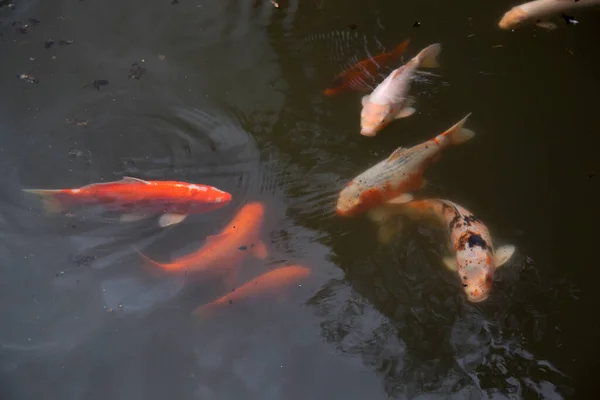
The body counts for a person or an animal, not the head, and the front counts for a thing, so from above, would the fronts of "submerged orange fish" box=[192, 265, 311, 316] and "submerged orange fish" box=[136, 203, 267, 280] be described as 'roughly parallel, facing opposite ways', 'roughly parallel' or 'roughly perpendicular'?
roughly parallel

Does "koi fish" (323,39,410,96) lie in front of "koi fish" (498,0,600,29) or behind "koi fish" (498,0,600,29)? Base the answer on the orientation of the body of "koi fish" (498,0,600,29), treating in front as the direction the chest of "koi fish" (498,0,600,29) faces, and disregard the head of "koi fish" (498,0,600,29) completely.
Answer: in front

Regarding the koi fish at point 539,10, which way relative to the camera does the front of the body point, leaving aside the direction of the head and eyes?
to the viewer's left

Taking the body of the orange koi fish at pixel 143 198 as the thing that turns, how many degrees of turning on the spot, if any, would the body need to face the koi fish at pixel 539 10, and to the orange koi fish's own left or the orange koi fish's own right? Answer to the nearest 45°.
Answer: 0° — it already faces it

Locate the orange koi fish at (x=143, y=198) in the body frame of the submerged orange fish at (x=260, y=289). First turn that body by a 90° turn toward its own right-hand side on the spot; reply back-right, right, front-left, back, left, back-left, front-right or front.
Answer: back

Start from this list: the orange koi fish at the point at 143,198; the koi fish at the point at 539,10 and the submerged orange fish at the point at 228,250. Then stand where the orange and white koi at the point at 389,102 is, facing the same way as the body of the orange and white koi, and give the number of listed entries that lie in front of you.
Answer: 2

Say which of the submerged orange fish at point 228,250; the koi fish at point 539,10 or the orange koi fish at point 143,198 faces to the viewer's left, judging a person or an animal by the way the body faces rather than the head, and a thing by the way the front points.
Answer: the koi fish

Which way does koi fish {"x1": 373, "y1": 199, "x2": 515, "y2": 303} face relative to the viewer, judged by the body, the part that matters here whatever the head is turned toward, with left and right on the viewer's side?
facing the viewer

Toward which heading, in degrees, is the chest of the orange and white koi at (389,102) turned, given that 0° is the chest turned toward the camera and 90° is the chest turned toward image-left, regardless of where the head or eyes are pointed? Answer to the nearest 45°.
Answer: approximately 45°

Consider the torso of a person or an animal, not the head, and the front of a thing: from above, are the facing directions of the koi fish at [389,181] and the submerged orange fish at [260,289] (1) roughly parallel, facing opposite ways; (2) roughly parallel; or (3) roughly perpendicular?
roughly parallel, facing opposite ways

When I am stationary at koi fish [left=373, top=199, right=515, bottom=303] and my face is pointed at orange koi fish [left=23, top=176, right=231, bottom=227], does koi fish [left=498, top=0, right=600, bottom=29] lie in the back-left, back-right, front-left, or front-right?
back-right

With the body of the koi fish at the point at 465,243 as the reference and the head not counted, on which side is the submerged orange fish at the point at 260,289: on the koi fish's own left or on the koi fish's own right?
on the koi fish's own right

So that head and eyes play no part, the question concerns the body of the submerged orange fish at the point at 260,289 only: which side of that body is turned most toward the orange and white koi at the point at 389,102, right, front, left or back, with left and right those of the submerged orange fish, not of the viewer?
front

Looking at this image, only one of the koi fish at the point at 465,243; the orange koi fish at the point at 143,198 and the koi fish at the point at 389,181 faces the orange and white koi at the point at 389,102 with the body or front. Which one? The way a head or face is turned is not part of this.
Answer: the orange koi fish

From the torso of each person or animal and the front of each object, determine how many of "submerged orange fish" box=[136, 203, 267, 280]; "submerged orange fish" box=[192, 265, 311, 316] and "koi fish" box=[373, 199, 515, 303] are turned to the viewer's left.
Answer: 0

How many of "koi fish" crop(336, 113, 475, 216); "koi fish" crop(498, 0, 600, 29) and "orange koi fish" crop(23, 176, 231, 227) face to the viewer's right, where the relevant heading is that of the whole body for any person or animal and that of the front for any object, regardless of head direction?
1

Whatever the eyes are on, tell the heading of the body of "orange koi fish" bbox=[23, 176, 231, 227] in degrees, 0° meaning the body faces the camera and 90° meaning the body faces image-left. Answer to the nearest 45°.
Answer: approximately 270°
